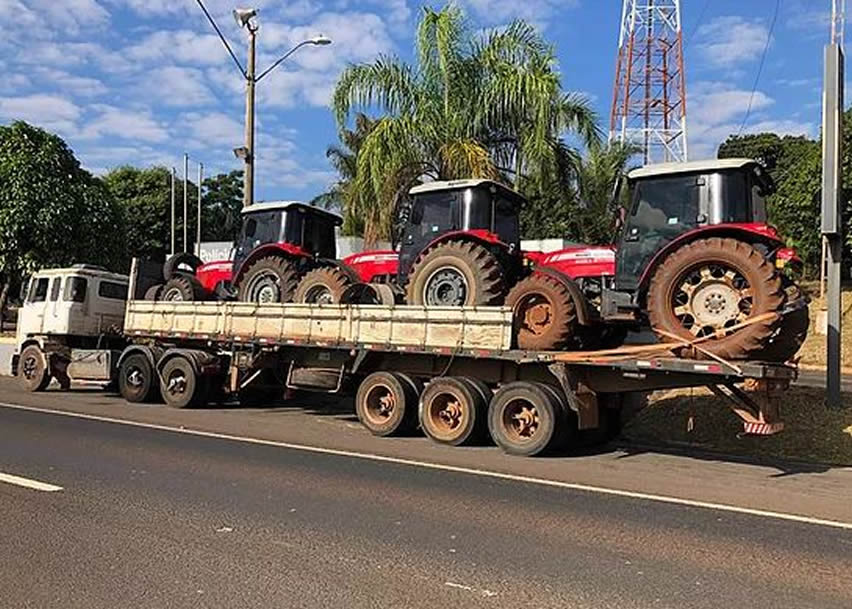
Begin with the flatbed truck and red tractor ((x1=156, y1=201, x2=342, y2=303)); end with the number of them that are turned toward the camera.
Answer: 0

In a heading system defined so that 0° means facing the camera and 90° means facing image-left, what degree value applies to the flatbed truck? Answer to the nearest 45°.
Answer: approximately 135°

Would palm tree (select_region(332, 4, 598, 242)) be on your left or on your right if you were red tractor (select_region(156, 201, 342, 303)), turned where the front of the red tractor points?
on your right

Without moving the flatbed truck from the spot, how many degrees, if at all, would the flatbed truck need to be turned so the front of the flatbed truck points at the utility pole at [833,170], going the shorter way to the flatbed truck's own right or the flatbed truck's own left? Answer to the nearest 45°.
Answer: approximately 135° to the flatbed truck's own right

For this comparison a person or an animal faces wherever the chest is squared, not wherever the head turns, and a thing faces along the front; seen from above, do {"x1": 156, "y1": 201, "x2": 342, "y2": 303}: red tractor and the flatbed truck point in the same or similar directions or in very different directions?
same or similar directions

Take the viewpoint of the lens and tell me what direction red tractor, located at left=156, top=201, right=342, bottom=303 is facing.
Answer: facing away from the viewer and to the left of the viewer

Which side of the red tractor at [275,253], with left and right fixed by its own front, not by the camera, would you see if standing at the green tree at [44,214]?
front

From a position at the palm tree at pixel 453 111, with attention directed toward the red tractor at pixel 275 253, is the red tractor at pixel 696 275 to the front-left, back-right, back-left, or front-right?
front-left
